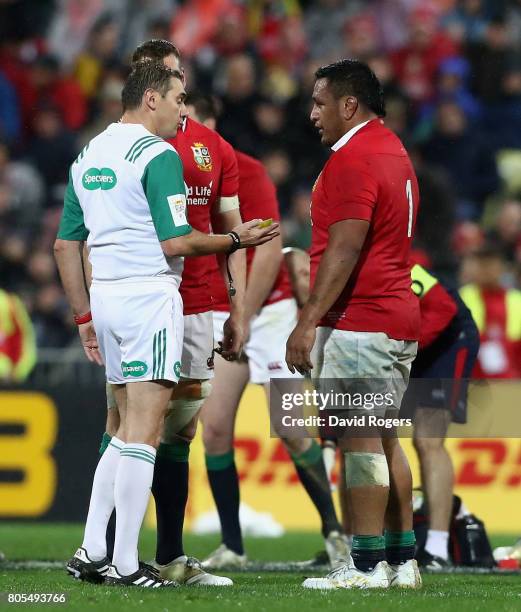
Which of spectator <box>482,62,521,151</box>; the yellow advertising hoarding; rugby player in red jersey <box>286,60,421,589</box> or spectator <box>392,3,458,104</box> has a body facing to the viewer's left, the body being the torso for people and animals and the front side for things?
the rugby player in red jersey

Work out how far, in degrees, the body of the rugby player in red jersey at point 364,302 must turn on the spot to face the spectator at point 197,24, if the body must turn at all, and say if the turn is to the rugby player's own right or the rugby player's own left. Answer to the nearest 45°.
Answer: approximately 90° to the rugby player's own right

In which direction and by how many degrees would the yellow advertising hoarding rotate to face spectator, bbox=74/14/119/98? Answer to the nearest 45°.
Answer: approximately 135° to its right

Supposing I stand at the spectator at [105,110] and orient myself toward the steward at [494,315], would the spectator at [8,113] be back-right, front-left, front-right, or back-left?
back-right

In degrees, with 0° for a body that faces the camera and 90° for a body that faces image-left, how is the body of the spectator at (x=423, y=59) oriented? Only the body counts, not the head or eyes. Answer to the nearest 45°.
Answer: approximately 0°

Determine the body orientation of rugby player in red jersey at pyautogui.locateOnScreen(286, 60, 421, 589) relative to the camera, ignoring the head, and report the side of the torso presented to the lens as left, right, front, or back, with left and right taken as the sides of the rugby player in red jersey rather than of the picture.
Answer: left

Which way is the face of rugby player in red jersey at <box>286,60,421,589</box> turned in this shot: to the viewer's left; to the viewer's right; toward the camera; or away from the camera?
to the viewer's left

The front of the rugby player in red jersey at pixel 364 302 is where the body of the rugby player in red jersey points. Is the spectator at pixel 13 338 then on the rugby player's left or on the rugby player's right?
on the rugby player's right

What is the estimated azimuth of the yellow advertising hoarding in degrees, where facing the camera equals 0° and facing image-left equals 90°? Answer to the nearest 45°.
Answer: approximately 0°

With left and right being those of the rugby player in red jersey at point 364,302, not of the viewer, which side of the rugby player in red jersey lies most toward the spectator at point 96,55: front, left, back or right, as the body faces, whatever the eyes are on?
right

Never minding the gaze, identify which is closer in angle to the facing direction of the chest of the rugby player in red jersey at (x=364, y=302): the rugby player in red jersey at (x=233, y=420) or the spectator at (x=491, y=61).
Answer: the rugby player in red jersey

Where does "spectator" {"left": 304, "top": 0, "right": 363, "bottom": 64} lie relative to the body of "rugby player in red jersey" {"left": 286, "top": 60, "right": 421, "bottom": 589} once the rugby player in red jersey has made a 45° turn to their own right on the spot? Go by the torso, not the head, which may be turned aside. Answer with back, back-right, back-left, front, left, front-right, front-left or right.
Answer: front-right

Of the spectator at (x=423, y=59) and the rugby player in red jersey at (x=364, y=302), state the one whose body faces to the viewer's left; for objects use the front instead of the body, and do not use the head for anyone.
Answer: the rugby player in red jersey
